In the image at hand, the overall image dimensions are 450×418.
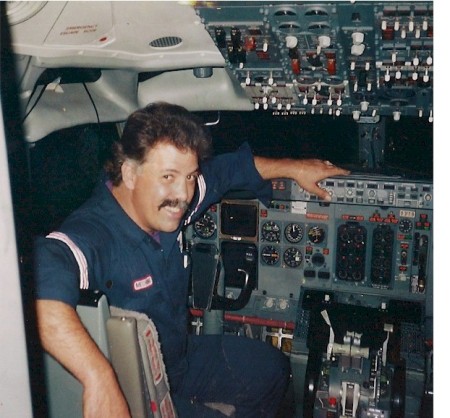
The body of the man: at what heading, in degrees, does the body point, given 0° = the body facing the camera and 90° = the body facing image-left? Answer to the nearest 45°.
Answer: approximately 315°

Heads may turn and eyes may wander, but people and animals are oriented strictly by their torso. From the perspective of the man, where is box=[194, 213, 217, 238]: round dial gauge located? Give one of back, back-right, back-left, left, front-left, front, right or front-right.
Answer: back-left

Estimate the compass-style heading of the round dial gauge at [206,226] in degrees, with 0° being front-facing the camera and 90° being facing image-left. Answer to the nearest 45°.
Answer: approximately 0°
